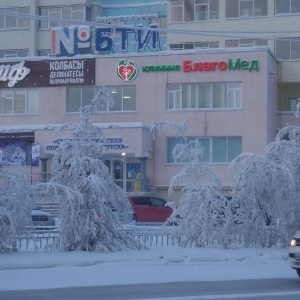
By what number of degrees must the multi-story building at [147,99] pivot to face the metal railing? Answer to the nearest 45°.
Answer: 0° — it already faces it

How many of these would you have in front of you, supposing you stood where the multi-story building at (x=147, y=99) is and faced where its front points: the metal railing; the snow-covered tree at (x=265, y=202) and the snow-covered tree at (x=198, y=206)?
3

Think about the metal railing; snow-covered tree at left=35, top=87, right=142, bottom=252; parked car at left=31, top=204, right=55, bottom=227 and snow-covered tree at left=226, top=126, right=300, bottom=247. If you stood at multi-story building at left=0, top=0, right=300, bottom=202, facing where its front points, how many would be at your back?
0

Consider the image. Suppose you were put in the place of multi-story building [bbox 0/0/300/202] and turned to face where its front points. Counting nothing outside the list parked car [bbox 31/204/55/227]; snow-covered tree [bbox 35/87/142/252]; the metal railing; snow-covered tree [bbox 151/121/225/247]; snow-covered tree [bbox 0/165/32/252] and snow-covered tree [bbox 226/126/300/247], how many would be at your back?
0

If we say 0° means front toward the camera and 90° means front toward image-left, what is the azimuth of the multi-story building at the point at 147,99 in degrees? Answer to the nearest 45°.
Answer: approximately 0°

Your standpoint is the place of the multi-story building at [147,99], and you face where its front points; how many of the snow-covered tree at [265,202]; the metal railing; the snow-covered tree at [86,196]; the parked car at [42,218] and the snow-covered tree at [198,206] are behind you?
0

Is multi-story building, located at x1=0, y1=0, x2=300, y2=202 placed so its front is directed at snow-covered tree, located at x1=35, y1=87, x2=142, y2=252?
yes

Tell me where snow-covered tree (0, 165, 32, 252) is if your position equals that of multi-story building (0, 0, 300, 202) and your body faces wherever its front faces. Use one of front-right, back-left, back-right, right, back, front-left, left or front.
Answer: front

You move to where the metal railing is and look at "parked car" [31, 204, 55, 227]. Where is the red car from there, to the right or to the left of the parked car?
right

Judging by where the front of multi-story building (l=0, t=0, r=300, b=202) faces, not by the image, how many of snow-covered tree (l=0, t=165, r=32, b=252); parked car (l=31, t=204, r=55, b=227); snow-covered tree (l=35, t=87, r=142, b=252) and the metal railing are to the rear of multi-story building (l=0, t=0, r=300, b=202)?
0

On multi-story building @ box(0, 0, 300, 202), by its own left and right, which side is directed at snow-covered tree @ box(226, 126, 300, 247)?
front
